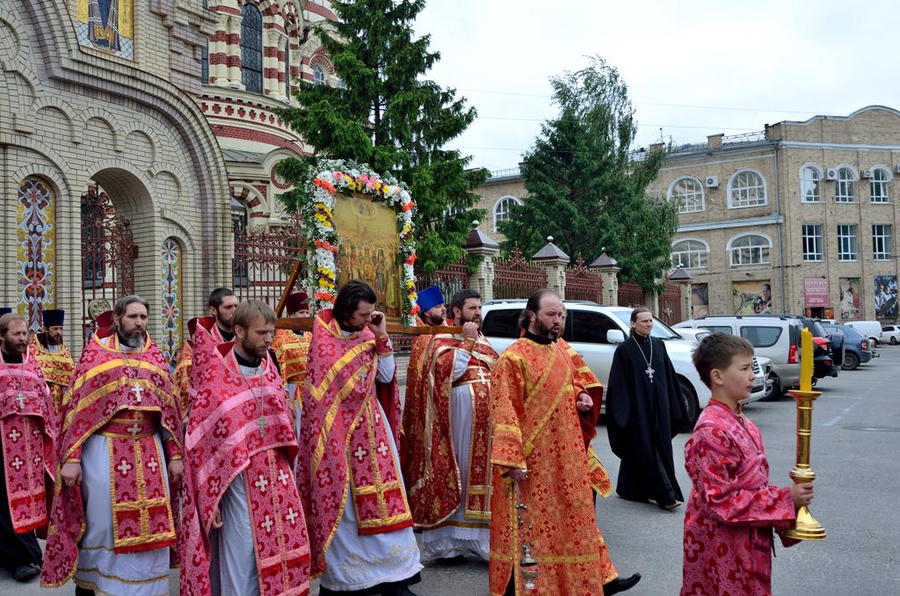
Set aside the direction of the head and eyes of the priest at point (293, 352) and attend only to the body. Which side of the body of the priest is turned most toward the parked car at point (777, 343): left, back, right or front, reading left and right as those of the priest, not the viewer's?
left

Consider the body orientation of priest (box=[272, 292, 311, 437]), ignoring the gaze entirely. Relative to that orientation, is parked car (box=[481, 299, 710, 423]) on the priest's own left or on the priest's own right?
on the priest's own left

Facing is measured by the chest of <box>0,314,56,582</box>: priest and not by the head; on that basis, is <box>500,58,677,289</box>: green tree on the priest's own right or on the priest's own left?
on the priest's own left

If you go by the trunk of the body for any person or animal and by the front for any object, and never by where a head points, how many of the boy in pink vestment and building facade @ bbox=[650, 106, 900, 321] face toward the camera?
1

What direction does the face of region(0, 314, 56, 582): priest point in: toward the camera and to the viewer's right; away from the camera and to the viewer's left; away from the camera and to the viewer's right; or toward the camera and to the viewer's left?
toward the camera and to the viewer's right

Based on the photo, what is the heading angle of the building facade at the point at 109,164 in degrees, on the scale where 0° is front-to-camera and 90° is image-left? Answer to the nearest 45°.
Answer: approximately 315°

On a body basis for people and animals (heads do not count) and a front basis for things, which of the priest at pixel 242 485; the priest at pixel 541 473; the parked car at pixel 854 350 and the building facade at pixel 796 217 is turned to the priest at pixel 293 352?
the building facade

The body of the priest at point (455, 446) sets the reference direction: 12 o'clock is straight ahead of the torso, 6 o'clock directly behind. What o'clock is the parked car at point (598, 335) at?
The parked car is roughly at 8 o'clock from the priest.

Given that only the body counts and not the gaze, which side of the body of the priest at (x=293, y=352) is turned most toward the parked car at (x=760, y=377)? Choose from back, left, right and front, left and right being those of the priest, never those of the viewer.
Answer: left

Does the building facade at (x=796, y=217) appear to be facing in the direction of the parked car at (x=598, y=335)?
yes

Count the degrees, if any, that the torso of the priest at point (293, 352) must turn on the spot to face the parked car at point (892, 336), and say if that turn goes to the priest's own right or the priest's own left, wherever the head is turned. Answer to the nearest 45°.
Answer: approximately 90° to the priest's own left
